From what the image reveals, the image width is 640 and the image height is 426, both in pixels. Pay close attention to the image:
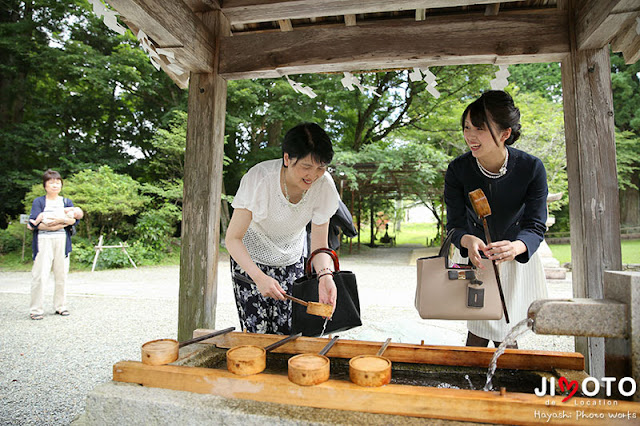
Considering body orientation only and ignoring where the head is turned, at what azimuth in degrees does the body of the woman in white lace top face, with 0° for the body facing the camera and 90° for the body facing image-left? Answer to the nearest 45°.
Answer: approximately 315°

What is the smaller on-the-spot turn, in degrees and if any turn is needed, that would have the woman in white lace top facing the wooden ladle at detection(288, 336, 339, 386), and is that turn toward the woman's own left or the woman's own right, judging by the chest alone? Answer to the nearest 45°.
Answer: approximately 45° to the woman's own right

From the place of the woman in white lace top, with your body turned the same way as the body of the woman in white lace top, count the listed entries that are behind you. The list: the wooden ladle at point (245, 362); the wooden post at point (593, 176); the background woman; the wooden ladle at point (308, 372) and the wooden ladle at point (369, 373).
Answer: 1

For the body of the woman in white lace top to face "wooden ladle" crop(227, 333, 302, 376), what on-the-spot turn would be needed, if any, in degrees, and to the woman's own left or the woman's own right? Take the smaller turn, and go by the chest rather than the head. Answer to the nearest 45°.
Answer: approximately 45° to the woman's own right

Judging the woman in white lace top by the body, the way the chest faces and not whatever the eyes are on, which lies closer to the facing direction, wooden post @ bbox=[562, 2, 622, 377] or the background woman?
the wooden post

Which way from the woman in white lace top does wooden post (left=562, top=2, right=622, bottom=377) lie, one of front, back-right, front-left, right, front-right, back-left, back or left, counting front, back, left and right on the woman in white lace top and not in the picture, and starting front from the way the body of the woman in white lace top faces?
front-left

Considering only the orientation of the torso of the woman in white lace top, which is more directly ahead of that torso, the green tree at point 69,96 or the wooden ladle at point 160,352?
the wooden ladle

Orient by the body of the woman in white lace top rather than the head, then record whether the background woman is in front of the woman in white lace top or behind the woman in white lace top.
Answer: behind

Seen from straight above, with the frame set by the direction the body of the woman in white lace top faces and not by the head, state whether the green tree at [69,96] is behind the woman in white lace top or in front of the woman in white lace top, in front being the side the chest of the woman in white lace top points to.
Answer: behind
